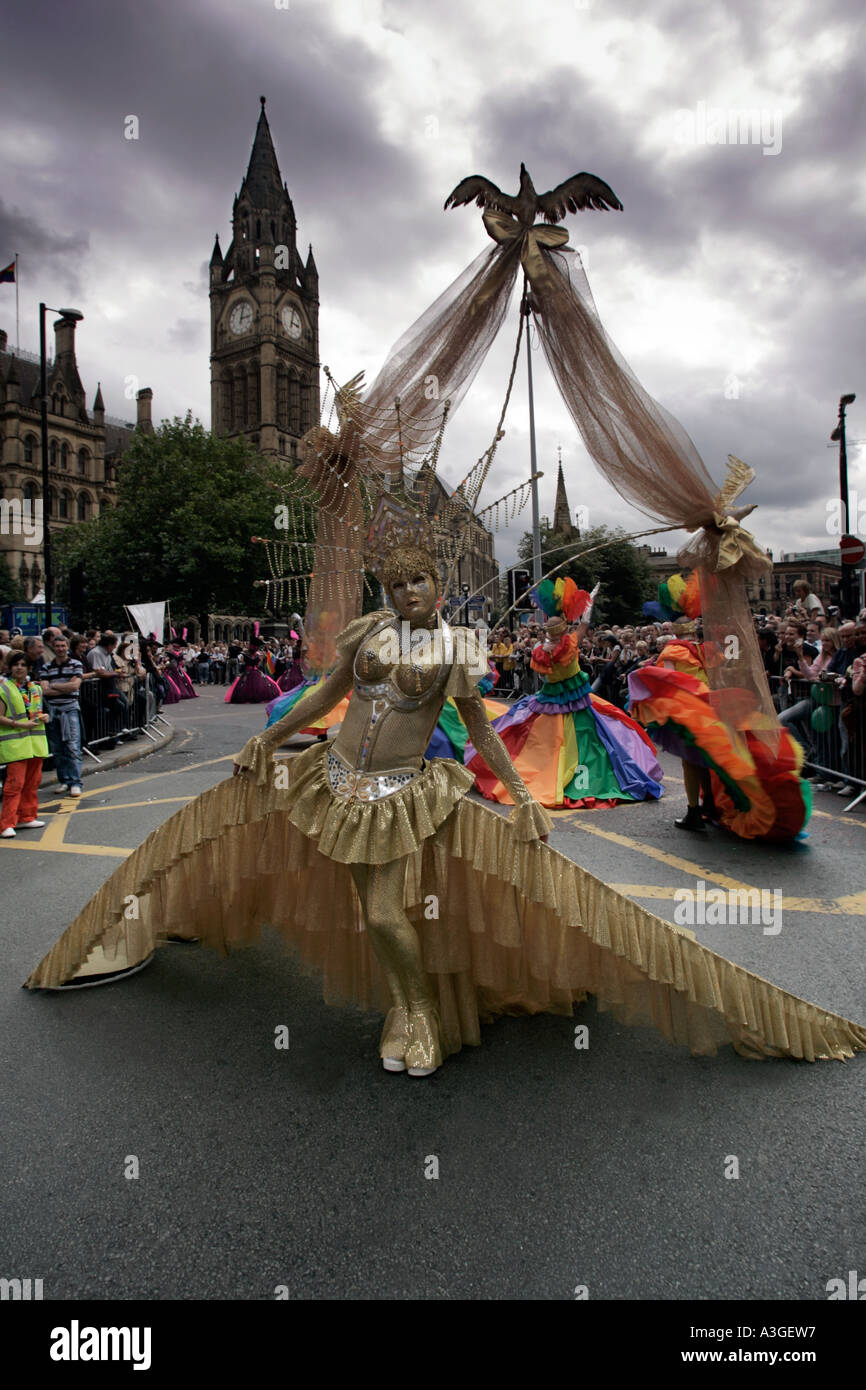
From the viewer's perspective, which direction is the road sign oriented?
toward the camera

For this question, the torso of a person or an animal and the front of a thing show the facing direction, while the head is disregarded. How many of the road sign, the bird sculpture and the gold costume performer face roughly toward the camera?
3

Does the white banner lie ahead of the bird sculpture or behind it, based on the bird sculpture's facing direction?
behind

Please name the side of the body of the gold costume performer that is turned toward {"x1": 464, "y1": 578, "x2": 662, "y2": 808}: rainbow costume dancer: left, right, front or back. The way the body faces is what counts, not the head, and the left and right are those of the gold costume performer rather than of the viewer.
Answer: back

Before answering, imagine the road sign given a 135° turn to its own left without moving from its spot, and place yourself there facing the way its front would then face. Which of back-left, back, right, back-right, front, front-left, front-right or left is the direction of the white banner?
back-left

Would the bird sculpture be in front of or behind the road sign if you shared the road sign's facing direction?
in front

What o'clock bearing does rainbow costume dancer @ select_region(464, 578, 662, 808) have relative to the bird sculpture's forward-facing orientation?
The rainbow costume dancer is roughly at 6 o'clock from the bird sculpture.

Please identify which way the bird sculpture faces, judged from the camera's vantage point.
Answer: facing the viewer
